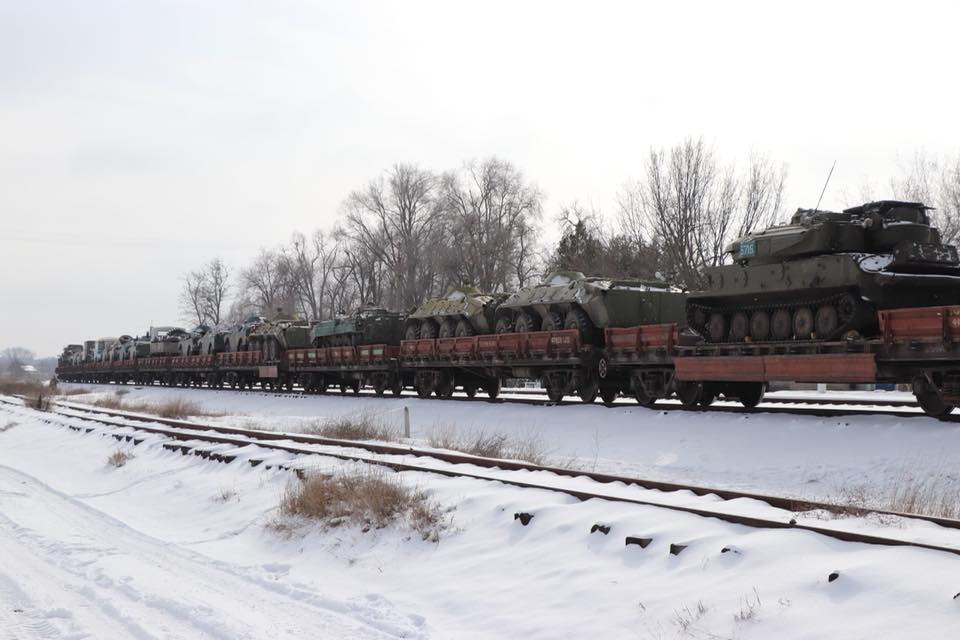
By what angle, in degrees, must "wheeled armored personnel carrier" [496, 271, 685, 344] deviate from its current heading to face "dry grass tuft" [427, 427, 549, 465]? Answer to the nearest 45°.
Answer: approximately 135° to its left

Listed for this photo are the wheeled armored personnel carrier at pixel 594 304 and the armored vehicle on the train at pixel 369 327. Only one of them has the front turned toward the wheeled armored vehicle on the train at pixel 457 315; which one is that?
the wheeled armored personnel carrier at pixel 594 304

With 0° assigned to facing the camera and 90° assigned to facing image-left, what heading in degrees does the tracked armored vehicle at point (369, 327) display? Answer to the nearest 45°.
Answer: approximately 135°

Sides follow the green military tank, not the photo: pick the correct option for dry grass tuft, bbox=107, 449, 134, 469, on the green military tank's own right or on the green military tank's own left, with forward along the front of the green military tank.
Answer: on the green military tank's own left

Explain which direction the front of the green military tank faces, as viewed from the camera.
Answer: facing away from the viewer and to the left of the viewer

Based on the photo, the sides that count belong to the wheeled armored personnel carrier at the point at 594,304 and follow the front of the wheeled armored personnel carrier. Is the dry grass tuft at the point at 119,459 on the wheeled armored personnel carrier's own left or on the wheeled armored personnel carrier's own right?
on the wheeled armored personnel carrier's own left

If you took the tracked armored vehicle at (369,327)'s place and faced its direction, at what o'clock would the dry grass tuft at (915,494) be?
The dry grass tuft is roughly at 7 o'clock from the tracked armored vehicle.

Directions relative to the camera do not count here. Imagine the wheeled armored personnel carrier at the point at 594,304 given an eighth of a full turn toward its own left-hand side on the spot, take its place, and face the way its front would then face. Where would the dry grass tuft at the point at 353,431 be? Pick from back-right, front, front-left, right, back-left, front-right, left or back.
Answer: front-left

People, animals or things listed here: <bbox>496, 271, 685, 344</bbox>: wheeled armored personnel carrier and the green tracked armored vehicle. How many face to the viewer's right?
0

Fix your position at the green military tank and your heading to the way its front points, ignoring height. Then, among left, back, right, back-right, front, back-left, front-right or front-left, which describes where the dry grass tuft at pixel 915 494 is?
back-left

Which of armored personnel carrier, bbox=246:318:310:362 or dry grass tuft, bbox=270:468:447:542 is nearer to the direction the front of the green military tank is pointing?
the armored personnel carrier
